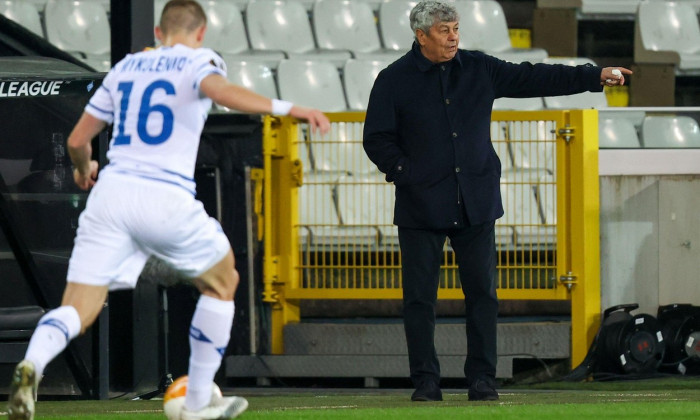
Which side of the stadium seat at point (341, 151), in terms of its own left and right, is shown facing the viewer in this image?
front

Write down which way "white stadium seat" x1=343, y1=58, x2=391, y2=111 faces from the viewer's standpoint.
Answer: facing the viewer

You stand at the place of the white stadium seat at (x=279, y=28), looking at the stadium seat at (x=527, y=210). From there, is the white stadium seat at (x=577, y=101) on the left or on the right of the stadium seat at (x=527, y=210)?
left

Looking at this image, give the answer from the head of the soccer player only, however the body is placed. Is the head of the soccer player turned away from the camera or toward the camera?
away from the camera

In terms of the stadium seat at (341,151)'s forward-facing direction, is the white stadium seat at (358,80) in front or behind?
behind

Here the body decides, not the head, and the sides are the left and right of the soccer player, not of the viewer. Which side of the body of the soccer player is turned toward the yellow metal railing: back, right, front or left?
front

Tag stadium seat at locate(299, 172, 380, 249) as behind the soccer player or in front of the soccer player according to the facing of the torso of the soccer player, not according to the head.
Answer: in front

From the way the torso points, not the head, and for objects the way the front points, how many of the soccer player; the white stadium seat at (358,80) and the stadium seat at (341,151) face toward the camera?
2

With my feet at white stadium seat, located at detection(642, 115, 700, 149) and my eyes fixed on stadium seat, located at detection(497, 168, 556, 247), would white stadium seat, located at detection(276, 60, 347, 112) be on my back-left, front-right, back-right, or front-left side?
front-right

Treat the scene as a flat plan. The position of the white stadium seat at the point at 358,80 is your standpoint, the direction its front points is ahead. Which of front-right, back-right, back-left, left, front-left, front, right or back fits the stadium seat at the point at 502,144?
front-left

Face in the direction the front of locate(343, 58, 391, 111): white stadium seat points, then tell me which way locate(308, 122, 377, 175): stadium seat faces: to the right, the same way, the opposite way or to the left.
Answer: the same way

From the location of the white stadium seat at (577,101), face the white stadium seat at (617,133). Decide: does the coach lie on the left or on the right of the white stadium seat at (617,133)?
right

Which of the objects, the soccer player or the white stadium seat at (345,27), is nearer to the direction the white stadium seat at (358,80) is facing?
the soccer player

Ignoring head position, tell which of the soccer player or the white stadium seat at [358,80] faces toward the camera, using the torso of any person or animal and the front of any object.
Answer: the white stadium seat

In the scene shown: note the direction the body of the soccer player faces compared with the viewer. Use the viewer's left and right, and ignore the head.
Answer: facing away from the viewer and to the right of the viewer

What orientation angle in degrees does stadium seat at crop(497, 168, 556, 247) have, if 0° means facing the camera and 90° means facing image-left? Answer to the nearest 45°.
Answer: approximately 315°

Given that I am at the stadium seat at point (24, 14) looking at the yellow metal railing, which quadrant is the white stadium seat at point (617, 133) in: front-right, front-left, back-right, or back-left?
front-left

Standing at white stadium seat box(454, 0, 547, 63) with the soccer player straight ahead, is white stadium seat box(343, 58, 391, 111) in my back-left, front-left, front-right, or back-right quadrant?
front-right

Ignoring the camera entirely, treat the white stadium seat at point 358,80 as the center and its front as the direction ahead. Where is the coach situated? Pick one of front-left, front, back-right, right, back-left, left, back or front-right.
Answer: front
